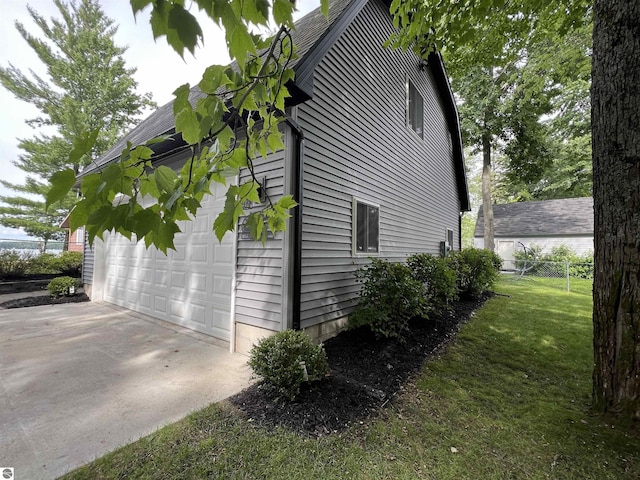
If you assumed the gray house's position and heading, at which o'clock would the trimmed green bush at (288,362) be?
The trimmed green bush is roughly at 11 o'clock from the gray house.

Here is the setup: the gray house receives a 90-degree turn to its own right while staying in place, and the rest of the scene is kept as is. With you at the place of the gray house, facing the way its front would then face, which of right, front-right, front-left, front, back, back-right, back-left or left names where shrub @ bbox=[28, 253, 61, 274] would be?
front

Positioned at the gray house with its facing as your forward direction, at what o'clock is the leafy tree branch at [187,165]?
The leafy tree branch is roughly at 11 o'clock from the gray house.

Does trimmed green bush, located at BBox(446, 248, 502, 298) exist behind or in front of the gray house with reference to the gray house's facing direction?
behind

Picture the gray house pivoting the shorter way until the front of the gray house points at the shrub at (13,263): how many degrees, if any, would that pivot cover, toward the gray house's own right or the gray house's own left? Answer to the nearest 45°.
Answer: approximately 90° to the gray house's own right

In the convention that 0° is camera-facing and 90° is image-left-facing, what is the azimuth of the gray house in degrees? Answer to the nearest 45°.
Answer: approximately 45°

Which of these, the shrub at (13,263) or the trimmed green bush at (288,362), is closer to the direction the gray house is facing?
the trimmed green bush

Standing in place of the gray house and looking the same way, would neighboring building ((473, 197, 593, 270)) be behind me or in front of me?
behind

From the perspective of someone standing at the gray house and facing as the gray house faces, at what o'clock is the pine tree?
The pine tree is roughly at 3 o'clock from the gray house.

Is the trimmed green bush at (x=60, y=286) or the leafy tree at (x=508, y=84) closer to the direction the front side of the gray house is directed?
the trimmed green bush

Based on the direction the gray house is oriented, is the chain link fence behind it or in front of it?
behind

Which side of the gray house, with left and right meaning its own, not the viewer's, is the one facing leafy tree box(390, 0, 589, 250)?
back

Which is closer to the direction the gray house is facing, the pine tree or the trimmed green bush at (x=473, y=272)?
the pine tree

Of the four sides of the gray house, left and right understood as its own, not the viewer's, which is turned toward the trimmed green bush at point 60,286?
right

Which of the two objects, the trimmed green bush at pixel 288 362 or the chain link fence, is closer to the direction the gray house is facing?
the trimmed green bush
